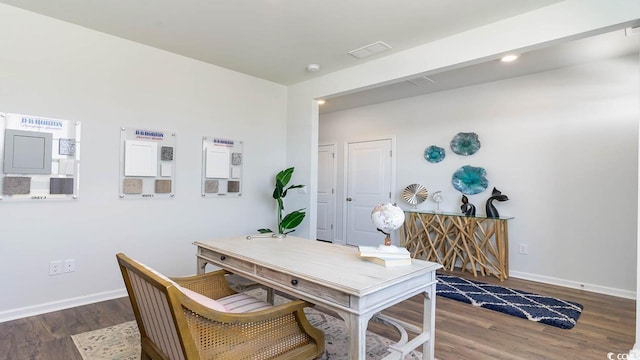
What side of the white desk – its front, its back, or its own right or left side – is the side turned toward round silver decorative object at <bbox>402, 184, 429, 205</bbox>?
back

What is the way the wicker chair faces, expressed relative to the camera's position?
facing away from the viewer and to the right of the viewer

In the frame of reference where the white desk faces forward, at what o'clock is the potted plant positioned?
The potted plant is roughly at 4 o'clock from the white desk.

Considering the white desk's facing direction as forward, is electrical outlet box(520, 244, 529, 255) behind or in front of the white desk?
behind

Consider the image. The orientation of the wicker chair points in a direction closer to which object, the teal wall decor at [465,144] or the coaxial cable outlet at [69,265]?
the teal wall decor

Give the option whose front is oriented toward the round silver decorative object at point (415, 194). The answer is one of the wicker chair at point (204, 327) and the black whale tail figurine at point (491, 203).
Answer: the wicker chair

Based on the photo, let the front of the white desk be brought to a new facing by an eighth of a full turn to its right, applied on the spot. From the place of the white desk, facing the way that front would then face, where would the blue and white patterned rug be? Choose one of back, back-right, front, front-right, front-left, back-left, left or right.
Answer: back-right

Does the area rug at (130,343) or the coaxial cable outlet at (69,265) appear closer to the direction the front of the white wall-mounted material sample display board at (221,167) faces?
the area rug
